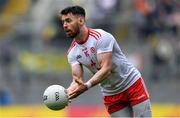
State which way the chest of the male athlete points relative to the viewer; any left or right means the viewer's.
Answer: facing the viewer and to the left of the viewer
